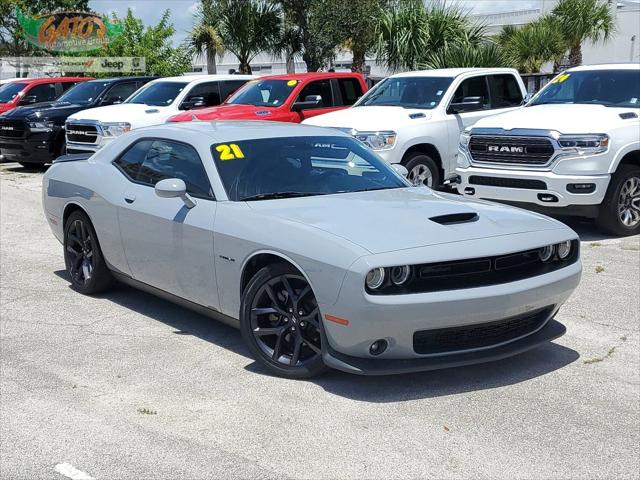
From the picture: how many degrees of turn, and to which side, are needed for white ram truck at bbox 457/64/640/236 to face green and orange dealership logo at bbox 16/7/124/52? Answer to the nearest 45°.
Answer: approximately 90° to its right

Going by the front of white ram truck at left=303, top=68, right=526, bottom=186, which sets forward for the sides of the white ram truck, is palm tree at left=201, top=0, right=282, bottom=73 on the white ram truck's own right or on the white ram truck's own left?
on the white ram truck's own right

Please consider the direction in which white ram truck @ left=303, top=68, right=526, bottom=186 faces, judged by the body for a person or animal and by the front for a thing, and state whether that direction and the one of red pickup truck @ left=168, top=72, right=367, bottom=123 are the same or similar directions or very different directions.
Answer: same or similar directions

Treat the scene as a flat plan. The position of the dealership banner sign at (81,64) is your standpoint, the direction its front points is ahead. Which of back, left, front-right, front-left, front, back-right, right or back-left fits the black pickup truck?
front

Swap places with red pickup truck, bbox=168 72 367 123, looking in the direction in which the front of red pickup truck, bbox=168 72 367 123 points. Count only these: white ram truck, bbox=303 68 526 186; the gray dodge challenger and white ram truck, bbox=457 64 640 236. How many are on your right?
0

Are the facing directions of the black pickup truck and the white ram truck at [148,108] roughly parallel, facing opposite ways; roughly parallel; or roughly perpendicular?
roughly parallel

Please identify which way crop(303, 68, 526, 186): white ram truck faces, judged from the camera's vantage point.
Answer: facing the viewer and to the left of the viewer

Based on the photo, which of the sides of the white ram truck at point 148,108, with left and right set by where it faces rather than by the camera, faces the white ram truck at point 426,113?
left

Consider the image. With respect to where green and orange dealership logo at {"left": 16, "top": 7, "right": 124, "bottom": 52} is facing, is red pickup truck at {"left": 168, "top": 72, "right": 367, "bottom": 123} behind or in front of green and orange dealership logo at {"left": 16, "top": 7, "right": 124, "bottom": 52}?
in front

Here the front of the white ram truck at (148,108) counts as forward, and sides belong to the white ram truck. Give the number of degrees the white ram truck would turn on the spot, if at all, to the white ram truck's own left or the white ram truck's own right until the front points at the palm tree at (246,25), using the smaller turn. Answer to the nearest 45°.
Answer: approximately 135° to the white ram truck's own right

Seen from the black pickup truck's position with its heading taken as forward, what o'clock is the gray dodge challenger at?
The gray dodge challenger is roughly at 10 o'clock from the black pickup truck.

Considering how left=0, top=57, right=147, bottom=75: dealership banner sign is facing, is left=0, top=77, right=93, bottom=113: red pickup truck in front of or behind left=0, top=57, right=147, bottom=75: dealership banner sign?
in front

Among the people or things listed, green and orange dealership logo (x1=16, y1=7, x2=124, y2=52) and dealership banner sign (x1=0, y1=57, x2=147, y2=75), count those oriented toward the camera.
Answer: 2

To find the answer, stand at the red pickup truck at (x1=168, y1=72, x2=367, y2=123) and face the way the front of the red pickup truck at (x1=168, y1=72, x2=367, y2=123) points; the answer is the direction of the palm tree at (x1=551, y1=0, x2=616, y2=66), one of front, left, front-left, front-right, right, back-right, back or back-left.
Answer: back

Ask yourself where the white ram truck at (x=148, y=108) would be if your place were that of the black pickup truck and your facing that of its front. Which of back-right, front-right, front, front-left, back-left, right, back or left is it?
left

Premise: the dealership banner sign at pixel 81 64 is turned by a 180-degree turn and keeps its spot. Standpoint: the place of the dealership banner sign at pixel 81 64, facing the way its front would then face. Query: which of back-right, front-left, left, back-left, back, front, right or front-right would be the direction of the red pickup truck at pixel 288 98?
back

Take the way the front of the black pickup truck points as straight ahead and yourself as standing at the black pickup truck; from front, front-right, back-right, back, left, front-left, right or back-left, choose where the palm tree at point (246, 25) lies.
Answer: back

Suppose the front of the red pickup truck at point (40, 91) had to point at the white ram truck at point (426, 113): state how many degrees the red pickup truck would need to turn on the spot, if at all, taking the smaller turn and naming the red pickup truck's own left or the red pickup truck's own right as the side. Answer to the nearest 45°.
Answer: approximately 90° to the red pickup truck's own left

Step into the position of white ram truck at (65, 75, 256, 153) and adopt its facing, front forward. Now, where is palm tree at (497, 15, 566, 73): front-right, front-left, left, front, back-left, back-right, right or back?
back

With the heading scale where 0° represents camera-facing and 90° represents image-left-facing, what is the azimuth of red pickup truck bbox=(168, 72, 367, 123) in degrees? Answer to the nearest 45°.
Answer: approximately 45°

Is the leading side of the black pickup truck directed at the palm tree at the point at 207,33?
no
